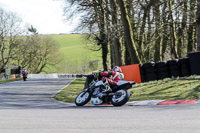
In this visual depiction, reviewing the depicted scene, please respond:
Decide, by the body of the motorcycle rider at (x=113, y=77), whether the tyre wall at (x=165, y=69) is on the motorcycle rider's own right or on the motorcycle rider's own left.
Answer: on the motorcycle rider's own right

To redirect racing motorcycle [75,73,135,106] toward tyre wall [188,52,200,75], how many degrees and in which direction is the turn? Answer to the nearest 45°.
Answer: approximately 135° to its right

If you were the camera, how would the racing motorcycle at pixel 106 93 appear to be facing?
facing to the left of the viewer

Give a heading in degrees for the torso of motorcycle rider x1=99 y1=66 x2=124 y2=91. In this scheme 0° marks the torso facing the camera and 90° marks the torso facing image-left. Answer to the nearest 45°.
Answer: approximately 90°

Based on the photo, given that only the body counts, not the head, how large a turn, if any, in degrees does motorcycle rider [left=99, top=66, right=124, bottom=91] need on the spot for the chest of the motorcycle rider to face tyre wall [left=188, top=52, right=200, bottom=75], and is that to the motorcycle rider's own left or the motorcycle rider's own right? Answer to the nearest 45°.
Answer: approximately 135° to the motorcycle rider's own right

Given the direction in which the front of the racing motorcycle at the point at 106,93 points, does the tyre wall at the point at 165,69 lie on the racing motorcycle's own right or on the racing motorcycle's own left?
on the racing motorcycle's own right
